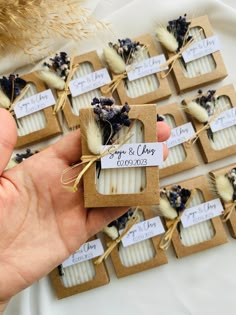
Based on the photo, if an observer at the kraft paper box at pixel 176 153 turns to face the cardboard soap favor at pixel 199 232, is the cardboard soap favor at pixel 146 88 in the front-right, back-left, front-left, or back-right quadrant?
back-right

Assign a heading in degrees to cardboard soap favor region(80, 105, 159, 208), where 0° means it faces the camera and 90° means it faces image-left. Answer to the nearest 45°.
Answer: approximately 0°
